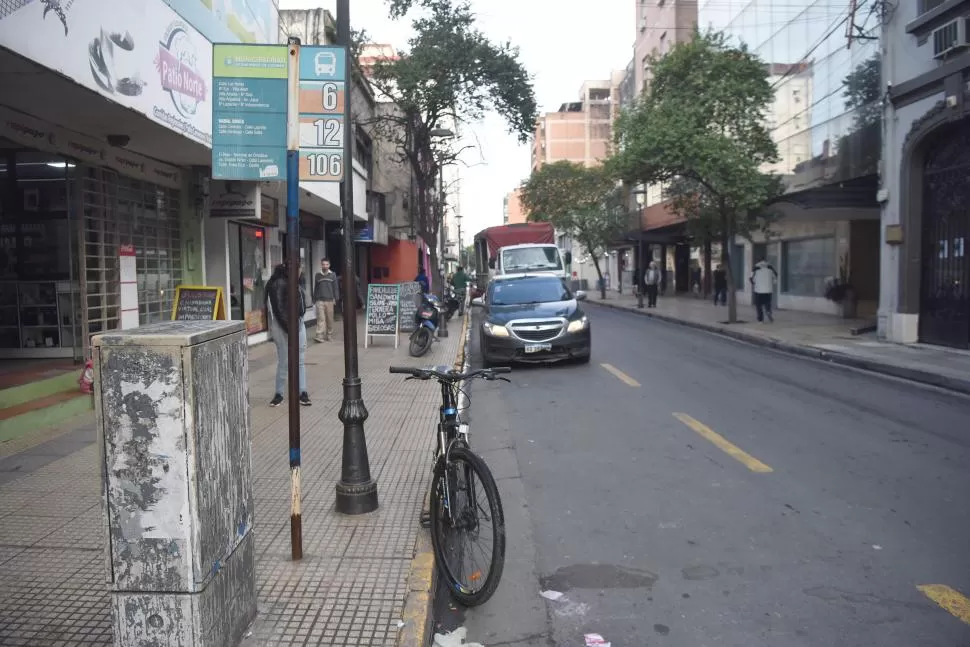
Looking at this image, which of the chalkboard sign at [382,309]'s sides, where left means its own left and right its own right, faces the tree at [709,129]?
left

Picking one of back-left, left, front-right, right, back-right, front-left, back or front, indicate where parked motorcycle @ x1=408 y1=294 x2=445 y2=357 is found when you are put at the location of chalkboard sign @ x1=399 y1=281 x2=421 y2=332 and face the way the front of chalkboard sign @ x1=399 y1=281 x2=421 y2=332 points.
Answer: front

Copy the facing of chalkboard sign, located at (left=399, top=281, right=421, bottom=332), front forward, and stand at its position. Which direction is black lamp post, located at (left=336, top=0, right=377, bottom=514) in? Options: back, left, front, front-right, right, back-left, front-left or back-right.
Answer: front

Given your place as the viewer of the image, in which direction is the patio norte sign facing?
facing the viewer and to the right of the viewer

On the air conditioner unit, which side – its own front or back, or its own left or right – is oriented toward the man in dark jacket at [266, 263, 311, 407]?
front

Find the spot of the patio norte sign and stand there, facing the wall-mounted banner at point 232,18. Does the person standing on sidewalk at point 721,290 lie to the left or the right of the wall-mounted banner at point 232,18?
right

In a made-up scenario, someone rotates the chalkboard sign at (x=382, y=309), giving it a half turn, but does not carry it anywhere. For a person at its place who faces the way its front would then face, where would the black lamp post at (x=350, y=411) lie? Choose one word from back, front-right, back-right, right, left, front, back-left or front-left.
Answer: back

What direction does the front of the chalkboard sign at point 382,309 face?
toward the camera

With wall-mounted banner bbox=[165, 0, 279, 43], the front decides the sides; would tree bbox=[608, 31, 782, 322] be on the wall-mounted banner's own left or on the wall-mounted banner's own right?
on the wall-mounted banner's own left

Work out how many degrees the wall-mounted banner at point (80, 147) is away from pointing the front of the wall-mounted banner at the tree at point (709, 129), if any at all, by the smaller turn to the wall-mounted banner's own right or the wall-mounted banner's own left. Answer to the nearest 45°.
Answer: approximately 45° to the wall-mounted banner's own left

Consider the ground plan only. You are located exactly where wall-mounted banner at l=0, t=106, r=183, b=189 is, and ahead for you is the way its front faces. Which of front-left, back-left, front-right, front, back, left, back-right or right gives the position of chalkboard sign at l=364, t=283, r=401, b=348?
left

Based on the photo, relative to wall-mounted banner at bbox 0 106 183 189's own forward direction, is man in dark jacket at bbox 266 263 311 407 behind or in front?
in front

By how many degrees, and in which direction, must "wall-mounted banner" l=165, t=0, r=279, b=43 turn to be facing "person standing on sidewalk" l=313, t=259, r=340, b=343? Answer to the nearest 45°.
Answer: approximately 135° to its left

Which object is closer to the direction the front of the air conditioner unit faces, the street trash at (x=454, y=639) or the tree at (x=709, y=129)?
the street trash
